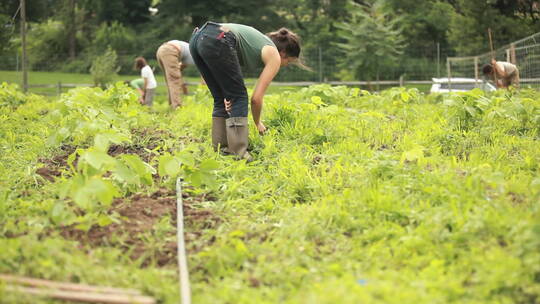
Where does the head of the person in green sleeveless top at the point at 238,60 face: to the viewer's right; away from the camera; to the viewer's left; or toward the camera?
to the viewer's right

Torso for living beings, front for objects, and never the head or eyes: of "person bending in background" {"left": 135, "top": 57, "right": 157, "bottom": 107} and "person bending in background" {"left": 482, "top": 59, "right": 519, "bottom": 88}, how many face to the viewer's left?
2

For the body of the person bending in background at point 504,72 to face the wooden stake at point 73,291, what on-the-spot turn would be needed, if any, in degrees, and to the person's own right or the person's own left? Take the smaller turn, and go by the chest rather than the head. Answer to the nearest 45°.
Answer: approximately 90° to the person's own left

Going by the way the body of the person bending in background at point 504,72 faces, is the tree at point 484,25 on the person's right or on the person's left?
on the person's right

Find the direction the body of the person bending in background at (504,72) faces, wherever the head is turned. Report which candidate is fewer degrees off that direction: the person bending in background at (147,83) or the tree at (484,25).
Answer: the person bending in background

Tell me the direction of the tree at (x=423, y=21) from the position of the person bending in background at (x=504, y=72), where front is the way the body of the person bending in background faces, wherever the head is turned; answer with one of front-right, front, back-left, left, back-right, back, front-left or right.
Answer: right

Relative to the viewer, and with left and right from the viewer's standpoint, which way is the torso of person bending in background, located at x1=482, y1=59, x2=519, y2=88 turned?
facing to the left of the viewer

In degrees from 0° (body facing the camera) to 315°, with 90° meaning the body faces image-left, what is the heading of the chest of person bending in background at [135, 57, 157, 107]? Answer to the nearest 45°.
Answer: approximately 90°

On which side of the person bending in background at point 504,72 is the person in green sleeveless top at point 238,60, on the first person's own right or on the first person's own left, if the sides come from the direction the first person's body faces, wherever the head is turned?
on the first person's own left

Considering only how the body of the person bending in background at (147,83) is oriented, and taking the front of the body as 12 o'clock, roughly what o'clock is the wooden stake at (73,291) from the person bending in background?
The wooden stake is roughly at 9 o'clock from the person bending in background.
